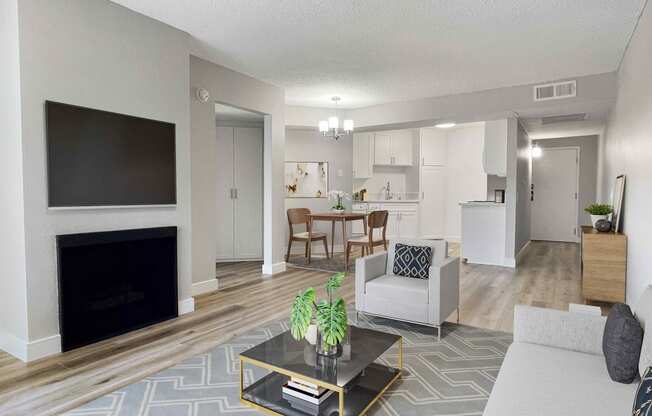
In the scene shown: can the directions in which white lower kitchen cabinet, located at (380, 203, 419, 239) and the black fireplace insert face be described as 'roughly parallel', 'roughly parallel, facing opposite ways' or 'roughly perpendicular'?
roughly perpendicular

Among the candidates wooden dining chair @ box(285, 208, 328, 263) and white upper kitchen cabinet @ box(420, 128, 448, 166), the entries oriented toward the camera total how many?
1

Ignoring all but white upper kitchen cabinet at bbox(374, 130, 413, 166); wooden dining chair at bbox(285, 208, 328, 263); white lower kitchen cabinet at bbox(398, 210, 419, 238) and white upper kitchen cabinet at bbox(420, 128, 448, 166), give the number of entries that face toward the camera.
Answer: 3

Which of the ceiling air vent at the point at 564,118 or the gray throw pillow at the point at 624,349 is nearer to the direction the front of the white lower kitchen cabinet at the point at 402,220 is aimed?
the gray throw pillow

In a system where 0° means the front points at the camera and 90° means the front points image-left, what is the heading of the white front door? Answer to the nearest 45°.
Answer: approximately 0°

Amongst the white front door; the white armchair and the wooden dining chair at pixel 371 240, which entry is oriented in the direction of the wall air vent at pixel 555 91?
the white front door

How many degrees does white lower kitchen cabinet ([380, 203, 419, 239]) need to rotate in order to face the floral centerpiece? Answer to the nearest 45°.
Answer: approximately 45° to its right

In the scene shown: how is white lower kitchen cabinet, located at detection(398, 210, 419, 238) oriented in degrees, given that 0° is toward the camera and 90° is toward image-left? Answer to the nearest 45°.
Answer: approximately 0°

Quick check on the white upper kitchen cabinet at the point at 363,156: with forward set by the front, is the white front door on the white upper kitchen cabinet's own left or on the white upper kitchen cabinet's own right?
on the white upper kitchen cabinet's own left

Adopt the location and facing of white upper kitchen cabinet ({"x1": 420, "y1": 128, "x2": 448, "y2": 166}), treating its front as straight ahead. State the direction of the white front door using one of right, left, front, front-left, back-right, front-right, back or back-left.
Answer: left

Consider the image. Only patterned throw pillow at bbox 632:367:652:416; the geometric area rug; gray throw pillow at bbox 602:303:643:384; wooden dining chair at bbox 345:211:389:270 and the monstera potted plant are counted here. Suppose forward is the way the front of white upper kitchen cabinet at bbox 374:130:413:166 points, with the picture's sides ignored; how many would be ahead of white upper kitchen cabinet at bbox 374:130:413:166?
5
